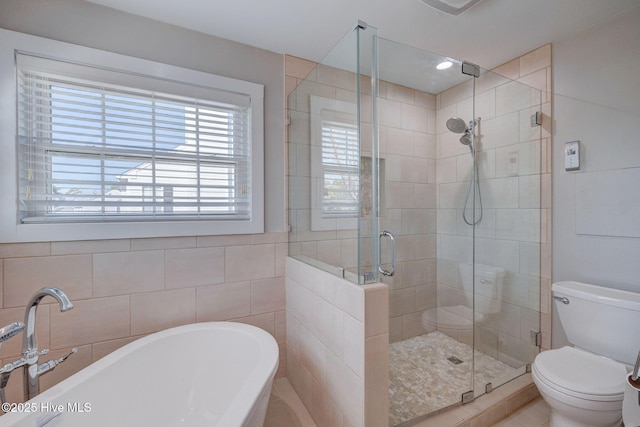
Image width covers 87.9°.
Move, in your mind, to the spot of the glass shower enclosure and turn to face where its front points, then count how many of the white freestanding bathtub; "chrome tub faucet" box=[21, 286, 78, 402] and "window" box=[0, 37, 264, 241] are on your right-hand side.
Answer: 3

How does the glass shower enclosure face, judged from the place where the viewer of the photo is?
facing the viewer and to the right of the viewer

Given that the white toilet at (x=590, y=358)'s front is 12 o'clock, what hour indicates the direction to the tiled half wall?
The tiled half wall is roughly at 12 o'clock from the white toilet.

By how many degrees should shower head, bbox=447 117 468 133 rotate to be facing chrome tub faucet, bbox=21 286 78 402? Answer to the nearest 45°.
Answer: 0° — it already faces it

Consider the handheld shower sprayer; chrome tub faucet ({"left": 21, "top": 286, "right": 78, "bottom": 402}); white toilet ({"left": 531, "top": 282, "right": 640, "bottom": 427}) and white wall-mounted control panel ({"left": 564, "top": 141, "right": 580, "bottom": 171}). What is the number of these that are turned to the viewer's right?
1

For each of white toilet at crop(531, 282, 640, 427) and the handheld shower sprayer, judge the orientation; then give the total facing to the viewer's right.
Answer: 0

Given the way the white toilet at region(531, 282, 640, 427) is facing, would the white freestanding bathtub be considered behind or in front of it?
in front

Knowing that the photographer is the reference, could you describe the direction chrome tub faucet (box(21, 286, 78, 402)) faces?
facing to the right of the viewer

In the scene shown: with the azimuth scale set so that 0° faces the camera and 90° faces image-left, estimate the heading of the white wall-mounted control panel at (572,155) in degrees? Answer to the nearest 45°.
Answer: approximately 45°

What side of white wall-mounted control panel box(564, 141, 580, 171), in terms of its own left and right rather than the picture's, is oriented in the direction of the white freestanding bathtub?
front

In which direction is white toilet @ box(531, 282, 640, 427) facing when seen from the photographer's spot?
facing the viewer and to the left of the viewer

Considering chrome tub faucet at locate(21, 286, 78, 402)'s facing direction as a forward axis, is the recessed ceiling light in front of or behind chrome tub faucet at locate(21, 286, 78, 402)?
in front

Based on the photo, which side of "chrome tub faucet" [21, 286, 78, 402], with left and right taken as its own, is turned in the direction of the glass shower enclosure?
front
